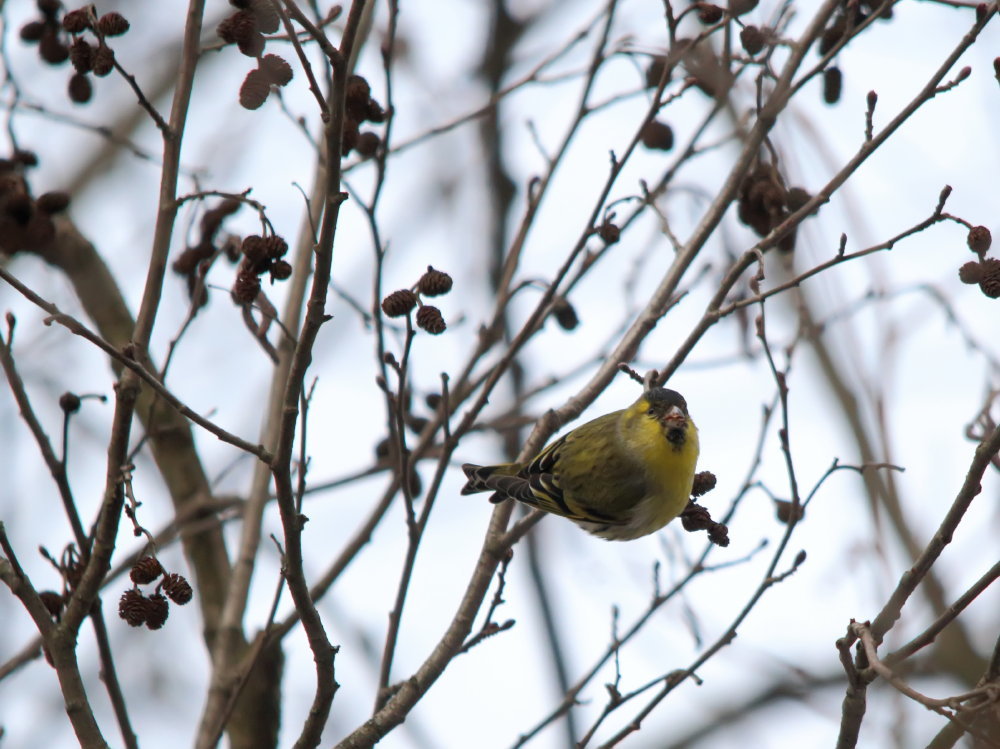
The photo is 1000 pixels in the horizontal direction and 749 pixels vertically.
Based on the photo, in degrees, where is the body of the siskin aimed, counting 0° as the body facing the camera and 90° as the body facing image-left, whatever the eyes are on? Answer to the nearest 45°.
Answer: approximately 315°
